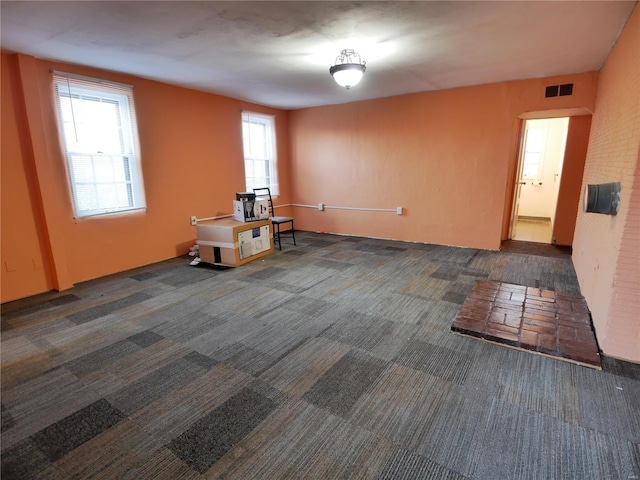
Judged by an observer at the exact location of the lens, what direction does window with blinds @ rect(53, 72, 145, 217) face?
facing the viewer and to the right of the viewer

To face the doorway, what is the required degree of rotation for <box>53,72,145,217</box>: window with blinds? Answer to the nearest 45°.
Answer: approximately 45° to its left

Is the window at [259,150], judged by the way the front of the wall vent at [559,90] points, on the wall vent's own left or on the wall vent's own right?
on the wall vent's own right

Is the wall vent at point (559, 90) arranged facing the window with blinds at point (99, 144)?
no

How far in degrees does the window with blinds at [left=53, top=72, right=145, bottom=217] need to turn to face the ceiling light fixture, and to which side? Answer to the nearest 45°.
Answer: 0° — it already faces it

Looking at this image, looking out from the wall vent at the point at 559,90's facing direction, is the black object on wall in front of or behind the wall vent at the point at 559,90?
in front

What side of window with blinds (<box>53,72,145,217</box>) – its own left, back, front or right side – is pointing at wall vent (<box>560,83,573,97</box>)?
front

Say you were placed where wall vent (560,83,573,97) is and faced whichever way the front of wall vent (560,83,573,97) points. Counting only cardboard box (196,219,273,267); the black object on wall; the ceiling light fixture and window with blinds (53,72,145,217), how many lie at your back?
0

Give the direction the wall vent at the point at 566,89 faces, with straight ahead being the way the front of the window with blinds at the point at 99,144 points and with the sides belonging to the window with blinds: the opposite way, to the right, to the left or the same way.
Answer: to the right

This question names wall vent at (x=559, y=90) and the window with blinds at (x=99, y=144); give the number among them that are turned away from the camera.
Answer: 0

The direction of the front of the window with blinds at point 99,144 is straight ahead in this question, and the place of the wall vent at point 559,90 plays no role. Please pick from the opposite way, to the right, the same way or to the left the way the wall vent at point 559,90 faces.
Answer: to the right

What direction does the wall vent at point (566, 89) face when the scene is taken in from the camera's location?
facing the viewer

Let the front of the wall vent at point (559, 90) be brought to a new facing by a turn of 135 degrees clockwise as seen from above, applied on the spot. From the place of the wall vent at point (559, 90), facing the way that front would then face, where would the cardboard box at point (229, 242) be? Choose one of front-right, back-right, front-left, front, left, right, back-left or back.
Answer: left

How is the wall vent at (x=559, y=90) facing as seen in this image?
toward the camera

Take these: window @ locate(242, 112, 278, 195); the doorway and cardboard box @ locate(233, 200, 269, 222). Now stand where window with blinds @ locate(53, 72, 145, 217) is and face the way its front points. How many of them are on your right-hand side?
0

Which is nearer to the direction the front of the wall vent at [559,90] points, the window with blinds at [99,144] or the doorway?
the window with blinds

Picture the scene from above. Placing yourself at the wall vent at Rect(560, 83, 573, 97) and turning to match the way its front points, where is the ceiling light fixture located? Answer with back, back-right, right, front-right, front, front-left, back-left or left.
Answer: front-right

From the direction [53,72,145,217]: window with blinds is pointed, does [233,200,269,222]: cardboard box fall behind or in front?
in front
